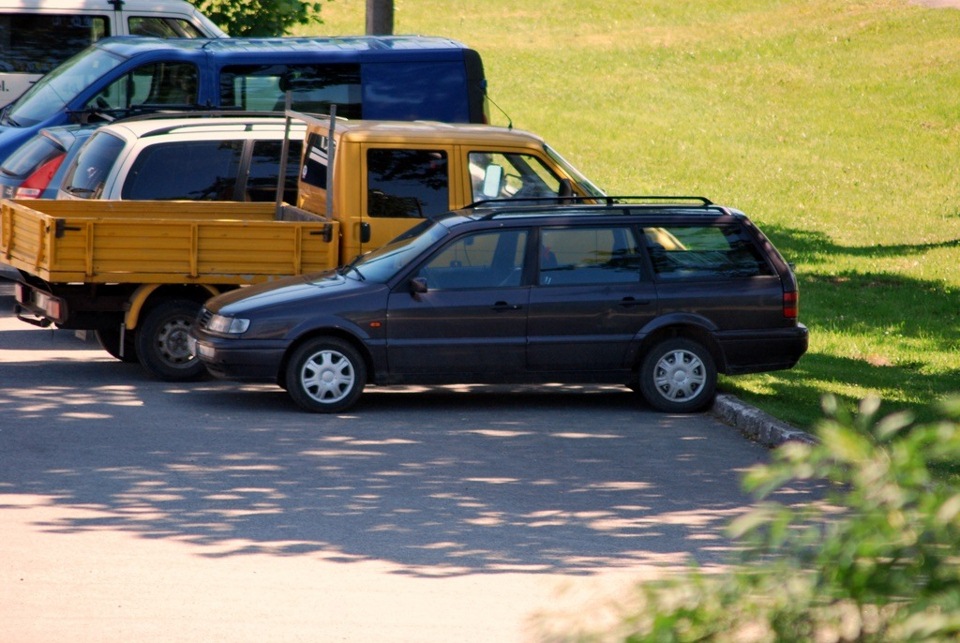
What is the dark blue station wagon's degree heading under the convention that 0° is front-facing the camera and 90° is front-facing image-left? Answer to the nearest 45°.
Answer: approximately 90°

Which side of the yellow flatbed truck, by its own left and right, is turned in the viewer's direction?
right

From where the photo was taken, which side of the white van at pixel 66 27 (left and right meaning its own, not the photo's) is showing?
right

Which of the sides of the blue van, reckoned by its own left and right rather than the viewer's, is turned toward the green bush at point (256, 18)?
right

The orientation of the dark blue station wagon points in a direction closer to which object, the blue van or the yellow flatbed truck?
the yellow flatbed truck

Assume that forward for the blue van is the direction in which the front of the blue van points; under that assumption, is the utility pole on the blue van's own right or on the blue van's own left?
on the blue van's own right

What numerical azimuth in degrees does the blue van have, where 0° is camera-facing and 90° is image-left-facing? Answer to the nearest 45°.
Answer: approximately 90°

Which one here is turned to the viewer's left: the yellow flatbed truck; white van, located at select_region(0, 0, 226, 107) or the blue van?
the blue van

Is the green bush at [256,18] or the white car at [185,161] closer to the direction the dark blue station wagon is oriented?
the white car

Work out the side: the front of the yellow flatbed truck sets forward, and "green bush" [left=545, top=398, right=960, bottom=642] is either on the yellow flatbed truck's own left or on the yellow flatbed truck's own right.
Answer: on the yellow flatbed truck's own right

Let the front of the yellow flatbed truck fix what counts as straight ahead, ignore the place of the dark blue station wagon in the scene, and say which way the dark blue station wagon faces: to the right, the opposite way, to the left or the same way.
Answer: the opposite way
